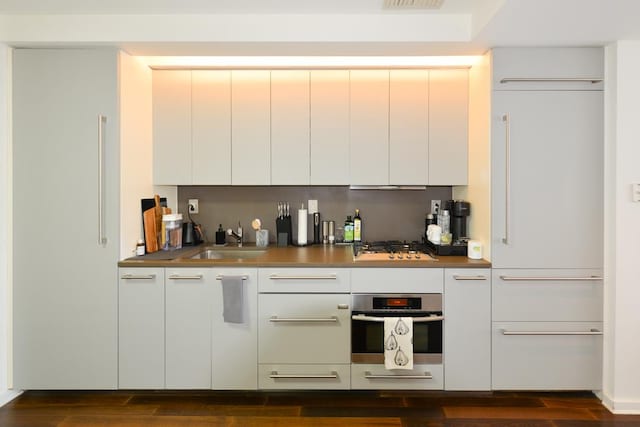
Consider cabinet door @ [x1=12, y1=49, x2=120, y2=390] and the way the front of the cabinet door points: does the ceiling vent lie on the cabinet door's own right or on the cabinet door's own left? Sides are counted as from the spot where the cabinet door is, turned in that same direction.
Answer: on the cabinet door's own left

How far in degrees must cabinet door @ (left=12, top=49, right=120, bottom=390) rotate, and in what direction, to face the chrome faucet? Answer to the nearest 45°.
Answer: approximately 90° to its left

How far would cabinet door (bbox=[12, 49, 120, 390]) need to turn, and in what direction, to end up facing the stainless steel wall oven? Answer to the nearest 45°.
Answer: approximately 45° to its left

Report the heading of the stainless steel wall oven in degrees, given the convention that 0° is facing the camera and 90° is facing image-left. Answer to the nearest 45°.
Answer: approximately 0°

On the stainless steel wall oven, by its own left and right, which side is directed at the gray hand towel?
right

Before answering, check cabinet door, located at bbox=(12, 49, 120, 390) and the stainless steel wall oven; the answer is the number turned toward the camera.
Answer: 2

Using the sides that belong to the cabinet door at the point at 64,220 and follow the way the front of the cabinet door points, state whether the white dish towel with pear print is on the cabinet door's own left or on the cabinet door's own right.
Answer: on the cabinet door's own left

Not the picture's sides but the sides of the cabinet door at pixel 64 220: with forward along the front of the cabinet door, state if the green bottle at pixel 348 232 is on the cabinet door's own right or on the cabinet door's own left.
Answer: on the cabinet door's own left
